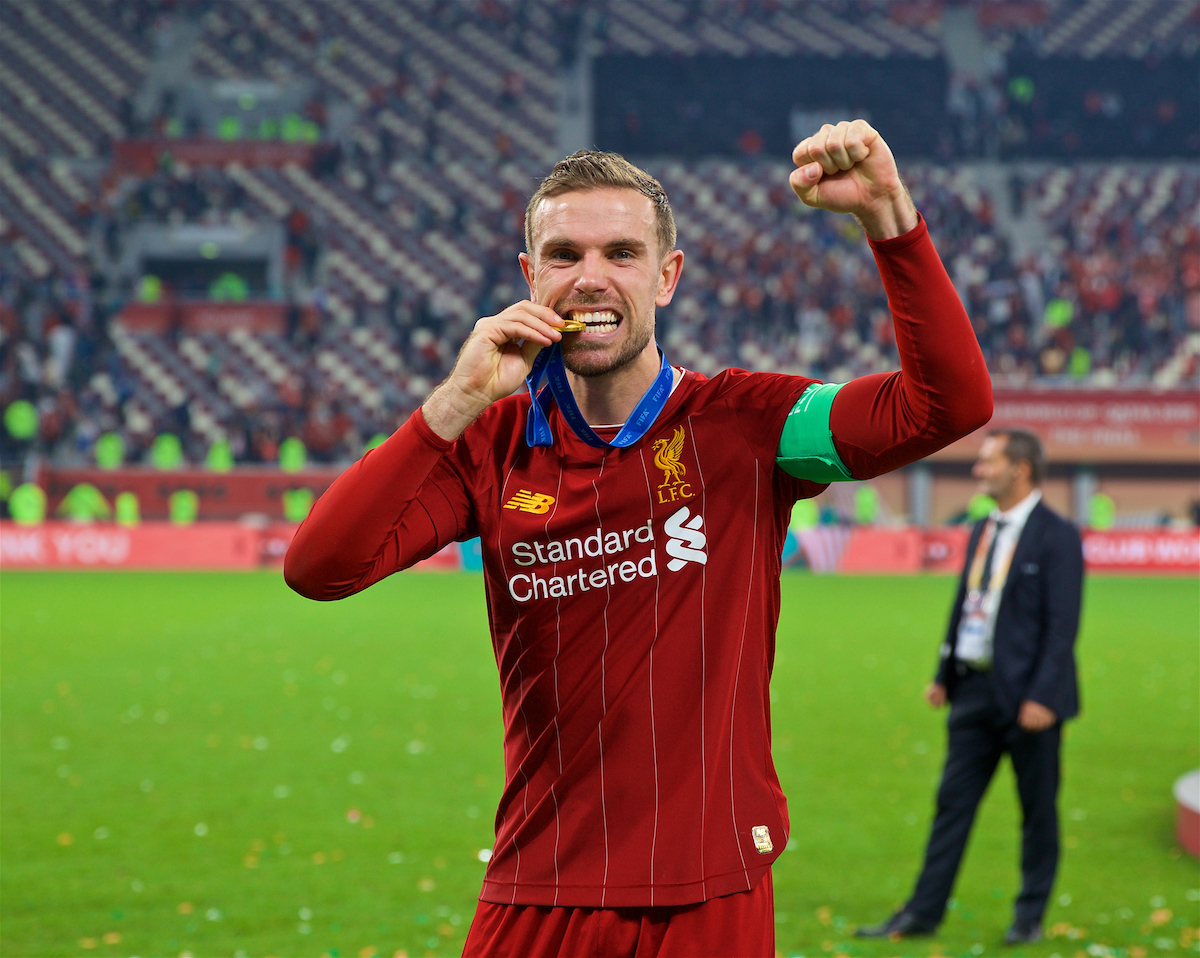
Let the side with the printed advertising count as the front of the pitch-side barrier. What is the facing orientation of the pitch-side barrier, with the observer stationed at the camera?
facing the viewer

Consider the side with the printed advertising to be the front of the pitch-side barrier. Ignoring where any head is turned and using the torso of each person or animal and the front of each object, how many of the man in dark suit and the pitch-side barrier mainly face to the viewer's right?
0

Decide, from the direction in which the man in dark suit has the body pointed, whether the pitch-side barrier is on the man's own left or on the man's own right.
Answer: on the man's own right

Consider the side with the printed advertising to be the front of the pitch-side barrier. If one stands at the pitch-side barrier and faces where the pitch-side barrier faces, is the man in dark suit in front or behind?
in front

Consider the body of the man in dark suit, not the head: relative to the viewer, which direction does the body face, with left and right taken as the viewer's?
facing the viewer and to the left of the viewer
